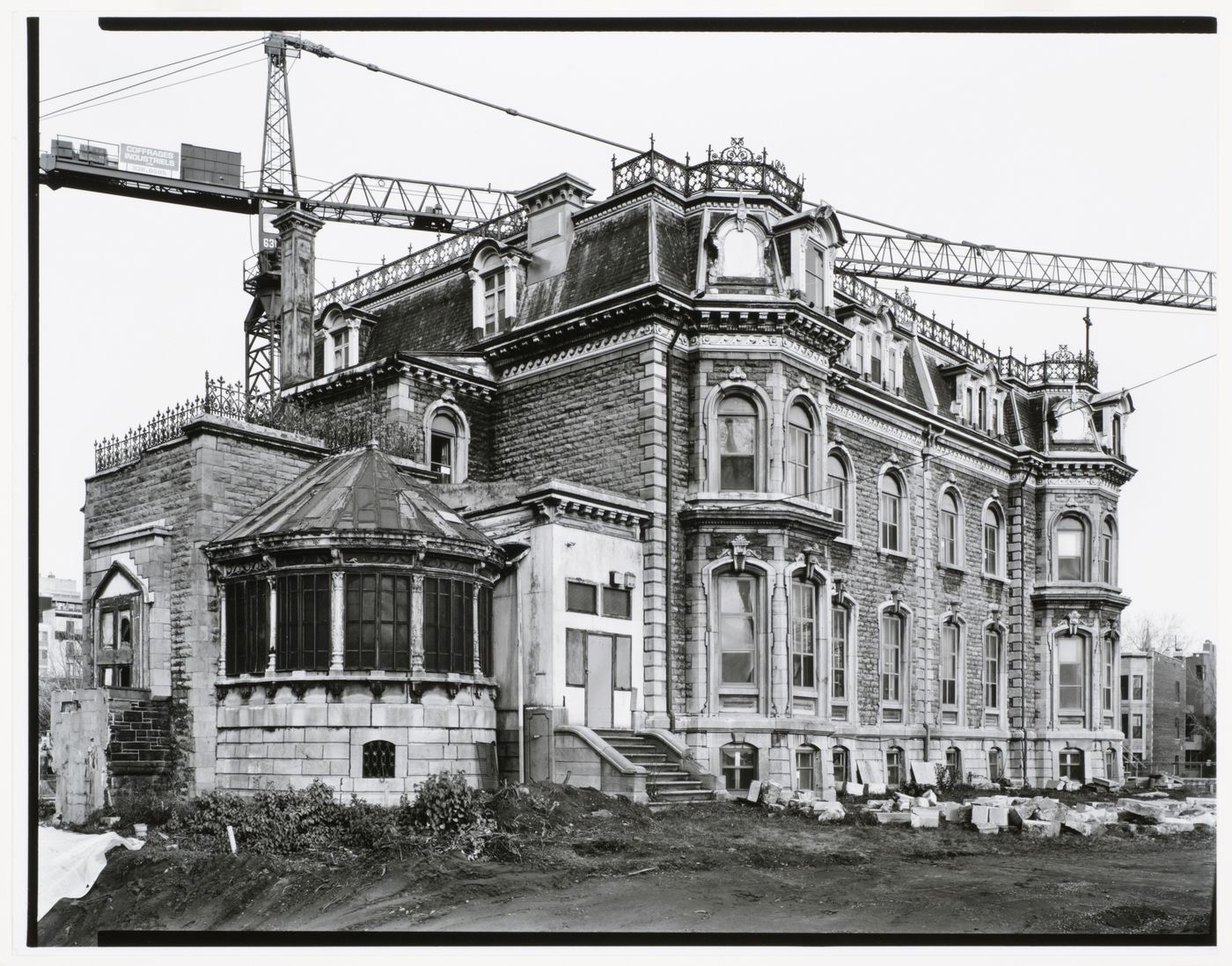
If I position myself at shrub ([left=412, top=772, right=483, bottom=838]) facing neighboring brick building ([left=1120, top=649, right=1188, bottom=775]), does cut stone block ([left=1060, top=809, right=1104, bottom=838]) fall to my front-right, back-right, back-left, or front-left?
front-right

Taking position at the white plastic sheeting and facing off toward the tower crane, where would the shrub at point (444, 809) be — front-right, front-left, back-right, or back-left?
front-right

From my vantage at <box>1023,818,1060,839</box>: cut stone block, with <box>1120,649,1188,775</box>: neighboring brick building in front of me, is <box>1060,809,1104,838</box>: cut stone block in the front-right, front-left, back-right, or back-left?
front-right

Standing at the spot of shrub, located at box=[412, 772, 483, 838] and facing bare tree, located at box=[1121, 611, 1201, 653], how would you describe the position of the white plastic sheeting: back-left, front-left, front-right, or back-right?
back-right
